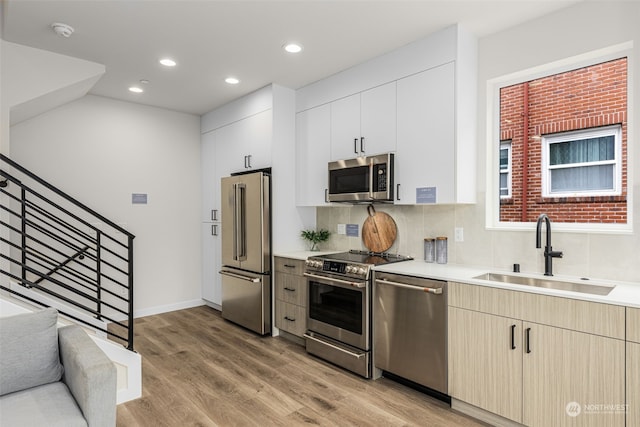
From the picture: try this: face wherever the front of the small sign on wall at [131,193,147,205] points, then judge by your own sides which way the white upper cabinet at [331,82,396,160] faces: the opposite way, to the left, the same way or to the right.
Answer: to the right

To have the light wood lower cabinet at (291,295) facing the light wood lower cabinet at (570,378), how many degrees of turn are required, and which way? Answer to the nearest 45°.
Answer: approximately 90° to its left

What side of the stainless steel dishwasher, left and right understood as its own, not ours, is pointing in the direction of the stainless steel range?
right

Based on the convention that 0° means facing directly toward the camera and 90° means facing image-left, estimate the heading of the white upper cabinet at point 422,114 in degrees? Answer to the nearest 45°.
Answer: approximately 45°

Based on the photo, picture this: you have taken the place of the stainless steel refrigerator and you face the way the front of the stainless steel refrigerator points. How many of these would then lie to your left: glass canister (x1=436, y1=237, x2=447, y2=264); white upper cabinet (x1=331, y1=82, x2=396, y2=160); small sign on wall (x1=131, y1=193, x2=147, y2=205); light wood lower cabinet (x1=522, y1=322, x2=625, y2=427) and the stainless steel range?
4

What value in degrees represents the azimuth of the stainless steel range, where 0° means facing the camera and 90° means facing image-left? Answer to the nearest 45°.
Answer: approximately 45°

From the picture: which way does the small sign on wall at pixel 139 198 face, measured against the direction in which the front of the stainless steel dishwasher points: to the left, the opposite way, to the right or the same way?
to the left

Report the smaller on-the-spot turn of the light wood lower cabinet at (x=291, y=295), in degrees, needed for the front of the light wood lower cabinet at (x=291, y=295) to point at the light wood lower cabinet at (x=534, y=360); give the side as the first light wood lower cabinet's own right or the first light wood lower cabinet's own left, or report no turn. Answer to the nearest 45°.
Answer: approximately 90° to the first light wood lower cabinet's own left

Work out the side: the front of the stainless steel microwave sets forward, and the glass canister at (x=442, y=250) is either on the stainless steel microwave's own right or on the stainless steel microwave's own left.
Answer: on the stainless steel microwave's own left

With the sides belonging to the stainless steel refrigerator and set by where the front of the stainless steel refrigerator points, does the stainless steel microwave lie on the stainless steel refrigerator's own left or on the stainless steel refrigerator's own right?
on the stainless steel refrigerator's own left

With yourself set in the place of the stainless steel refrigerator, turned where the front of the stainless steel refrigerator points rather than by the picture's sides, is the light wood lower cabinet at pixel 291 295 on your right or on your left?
on your left
